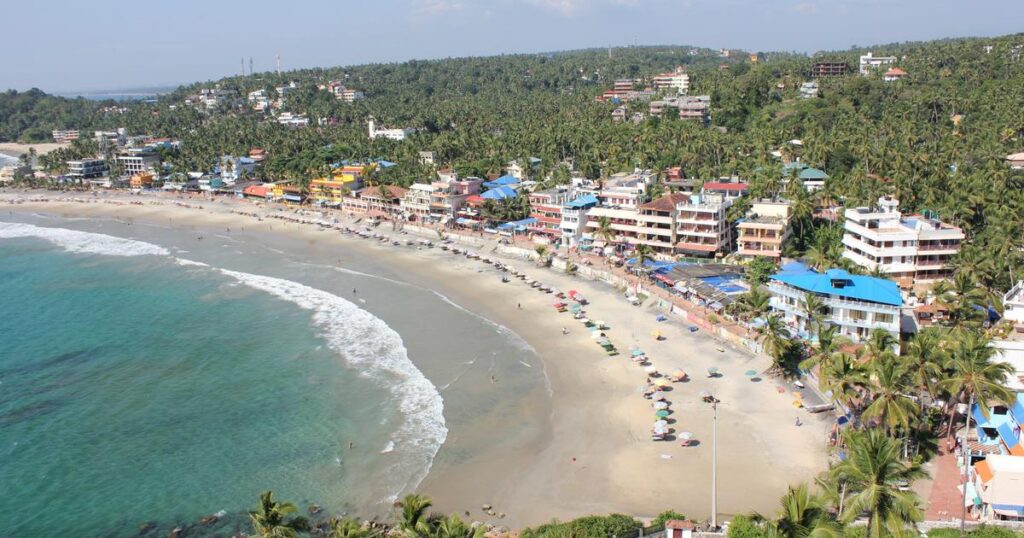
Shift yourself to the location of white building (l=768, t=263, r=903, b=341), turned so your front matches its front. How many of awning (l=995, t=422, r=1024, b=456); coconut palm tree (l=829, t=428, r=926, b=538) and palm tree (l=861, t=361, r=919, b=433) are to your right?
0

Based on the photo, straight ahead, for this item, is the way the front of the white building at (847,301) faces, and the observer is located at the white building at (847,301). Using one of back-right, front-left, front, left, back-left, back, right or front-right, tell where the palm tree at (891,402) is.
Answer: front-left

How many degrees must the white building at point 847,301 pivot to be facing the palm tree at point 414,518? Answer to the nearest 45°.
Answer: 0° — it already faces it

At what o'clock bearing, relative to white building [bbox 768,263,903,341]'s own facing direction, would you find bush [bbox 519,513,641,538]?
The bush is roughly at 11 o'clock from the white building.

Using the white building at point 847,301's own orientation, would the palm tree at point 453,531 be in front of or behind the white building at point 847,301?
in front

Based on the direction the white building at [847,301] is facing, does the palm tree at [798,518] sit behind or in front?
in front

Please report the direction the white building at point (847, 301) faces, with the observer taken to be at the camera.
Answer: facing the viewer and to the left of the viewer

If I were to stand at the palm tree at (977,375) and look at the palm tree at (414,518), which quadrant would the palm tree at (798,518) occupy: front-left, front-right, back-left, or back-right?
front-left

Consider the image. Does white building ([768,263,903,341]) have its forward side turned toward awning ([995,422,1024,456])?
no

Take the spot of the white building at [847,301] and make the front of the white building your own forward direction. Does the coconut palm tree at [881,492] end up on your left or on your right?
on your left

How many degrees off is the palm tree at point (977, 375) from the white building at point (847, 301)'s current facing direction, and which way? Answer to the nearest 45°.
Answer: approximately 45° to its left

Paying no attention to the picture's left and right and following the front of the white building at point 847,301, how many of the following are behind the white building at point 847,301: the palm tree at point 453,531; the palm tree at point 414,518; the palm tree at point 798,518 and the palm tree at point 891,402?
0

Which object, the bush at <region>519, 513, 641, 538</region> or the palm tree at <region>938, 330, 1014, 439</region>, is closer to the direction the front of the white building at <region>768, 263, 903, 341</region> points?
the bush

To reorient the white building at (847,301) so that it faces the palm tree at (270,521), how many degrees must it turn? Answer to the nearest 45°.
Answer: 0° — it already faces it

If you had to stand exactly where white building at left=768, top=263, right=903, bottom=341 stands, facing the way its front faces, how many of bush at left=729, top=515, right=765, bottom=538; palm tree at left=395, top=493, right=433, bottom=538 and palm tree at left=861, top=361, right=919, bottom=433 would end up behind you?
0
